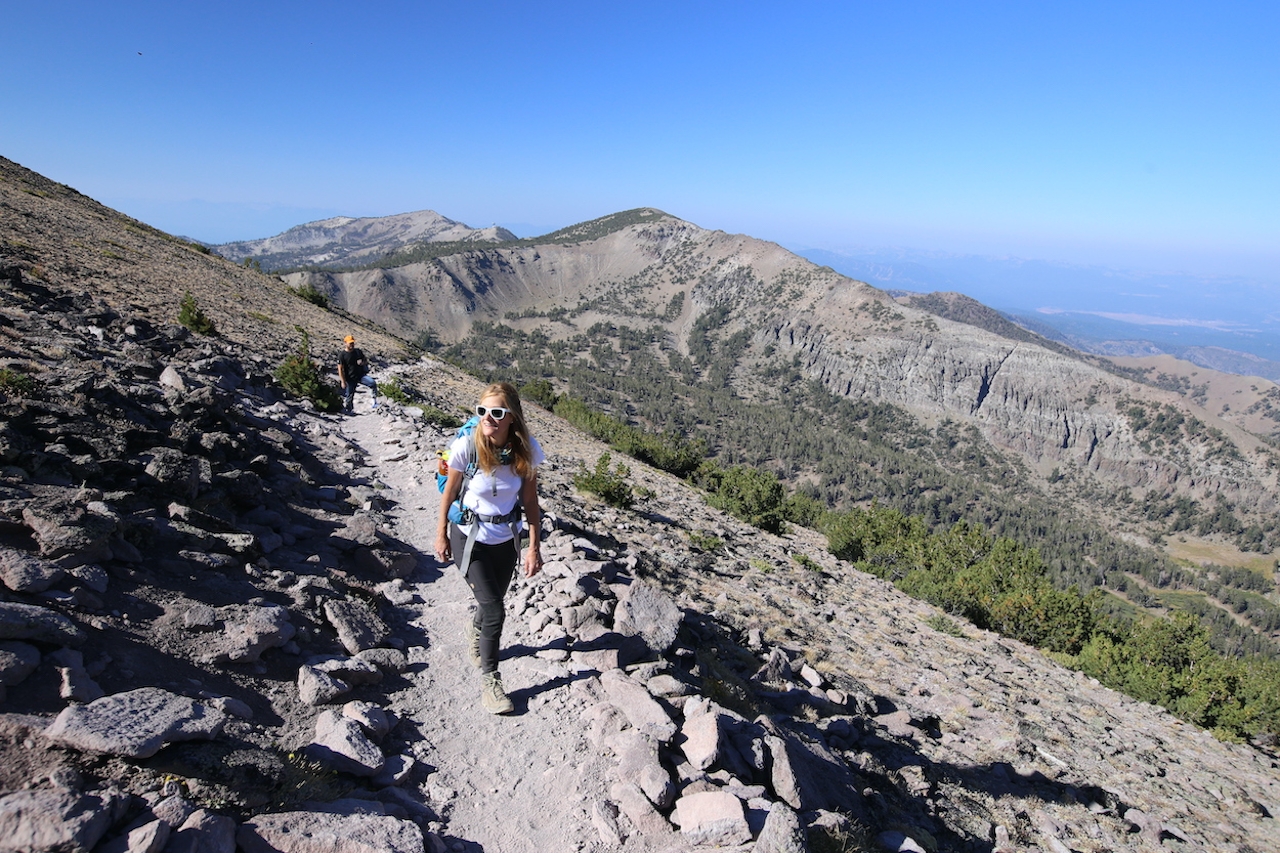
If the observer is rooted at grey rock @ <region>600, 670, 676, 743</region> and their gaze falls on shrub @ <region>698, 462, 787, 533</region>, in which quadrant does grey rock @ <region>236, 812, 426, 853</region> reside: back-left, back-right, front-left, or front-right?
back-left

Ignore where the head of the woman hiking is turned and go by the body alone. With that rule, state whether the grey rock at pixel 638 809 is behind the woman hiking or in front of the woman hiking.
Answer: in front

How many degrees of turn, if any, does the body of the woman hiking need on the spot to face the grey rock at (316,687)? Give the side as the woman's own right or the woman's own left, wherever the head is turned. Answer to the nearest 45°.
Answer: approximately 90° to the woman's own right

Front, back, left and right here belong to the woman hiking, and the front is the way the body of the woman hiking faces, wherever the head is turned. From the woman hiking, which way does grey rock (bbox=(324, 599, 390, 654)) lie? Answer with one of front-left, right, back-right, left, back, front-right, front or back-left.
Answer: back-right

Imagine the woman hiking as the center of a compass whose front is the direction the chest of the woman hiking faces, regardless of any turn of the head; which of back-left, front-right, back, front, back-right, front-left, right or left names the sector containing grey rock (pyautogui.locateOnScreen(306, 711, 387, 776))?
front-right

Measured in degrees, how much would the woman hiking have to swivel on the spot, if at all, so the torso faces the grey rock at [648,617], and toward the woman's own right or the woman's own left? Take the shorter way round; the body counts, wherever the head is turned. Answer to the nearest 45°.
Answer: approximately 135° to the woman's own left

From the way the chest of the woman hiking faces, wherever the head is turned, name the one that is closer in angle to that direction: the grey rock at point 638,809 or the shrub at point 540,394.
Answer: the grey rock

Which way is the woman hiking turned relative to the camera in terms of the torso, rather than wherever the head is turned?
toward the camera

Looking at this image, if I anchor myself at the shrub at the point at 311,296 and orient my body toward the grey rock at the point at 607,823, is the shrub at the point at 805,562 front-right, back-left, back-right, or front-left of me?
front-left

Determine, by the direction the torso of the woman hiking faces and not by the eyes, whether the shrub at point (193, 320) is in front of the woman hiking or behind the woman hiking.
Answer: behind

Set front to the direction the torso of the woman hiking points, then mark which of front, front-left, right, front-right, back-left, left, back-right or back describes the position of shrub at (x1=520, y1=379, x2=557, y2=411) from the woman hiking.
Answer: back

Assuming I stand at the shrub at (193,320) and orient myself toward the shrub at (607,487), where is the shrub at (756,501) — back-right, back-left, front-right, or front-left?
front-left

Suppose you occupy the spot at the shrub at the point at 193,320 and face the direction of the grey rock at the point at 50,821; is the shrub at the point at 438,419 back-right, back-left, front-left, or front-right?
front-left

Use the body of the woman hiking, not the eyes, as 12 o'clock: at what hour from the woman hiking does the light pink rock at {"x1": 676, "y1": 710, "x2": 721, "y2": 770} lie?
The light pink rock is roughly at 10 o'clock from the woman hiking.
